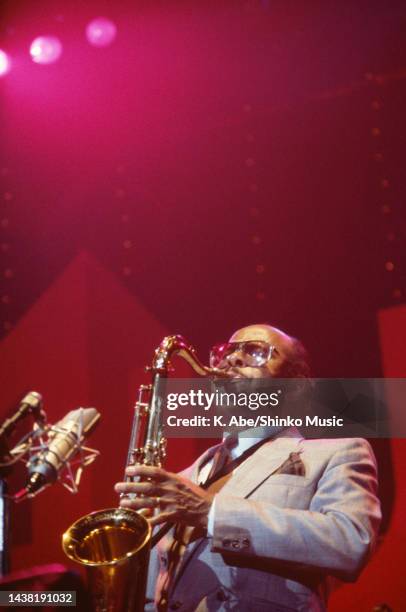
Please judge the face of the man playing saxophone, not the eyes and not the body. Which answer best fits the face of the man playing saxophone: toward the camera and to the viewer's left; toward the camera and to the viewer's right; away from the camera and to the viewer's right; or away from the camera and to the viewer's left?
toward the camera and to the viewer's left

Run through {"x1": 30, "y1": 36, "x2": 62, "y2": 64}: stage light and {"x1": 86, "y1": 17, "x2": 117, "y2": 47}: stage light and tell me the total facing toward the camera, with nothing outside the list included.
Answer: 2

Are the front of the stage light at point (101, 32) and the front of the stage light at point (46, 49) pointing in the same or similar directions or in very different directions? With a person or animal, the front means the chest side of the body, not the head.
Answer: same or similar directions

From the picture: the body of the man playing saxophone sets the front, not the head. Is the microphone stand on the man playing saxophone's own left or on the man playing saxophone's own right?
on the man playing saxophone's own right

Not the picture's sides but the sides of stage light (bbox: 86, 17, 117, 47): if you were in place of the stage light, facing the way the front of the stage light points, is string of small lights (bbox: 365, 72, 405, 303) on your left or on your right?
on your left

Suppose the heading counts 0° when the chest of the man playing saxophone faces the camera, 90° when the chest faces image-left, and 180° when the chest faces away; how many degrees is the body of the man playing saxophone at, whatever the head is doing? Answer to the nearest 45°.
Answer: approximately 45°

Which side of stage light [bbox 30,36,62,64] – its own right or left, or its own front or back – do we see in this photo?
front
